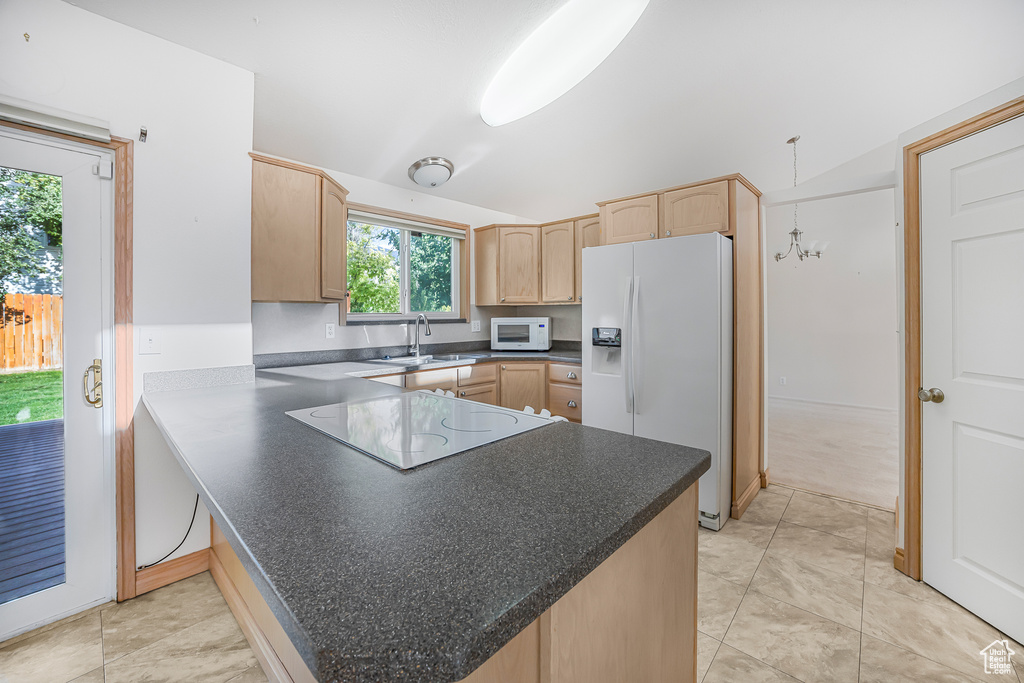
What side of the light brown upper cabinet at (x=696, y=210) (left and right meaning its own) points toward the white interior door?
left

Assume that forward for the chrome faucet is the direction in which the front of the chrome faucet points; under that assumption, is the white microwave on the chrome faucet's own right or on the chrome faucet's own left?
on the chrome faucet's own left

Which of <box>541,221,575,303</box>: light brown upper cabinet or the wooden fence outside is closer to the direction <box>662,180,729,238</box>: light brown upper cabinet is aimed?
the wooden fence outside

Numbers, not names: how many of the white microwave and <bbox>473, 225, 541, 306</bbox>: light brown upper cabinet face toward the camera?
2

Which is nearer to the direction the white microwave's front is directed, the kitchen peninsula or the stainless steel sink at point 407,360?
the kitchen peninsula
